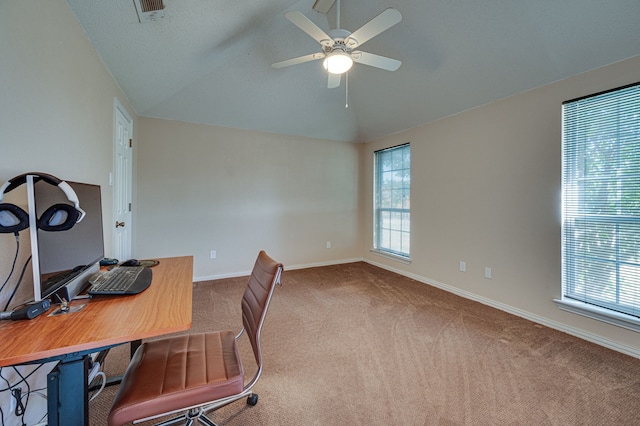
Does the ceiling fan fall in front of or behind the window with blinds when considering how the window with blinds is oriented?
in front

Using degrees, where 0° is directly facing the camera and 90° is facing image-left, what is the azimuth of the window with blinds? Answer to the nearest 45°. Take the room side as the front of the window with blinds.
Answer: approximately 45°

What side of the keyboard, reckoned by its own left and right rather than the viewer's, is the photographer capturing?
right

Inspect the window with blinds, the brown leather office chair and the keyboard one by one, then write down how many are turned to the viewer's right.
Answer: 1

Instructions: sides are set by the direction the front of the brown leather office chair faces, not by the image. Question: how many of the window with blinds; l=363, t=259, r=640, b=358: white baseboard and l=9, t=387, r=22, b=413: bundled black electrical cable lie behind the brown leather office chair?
2

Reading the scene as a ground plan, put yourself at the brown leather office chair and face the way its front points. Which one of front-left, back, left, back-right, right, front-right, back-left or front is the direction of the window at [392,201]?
back-right

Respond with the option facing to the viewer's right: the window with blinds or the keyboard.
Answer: the keyboard

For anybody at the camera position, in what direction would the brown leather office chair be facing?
facing to the left of the viewer

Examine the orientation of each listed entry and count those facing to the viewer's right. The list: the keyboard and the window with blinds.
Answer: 1

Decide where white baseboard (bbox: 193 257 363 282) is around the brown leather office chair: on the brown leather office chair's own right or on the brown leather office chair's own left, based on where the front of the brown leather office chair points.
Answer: on the brown leather office chair's own right

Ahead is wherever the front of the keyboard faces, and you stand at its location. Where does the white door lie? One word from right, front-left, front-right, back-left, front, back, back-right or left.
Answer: left
